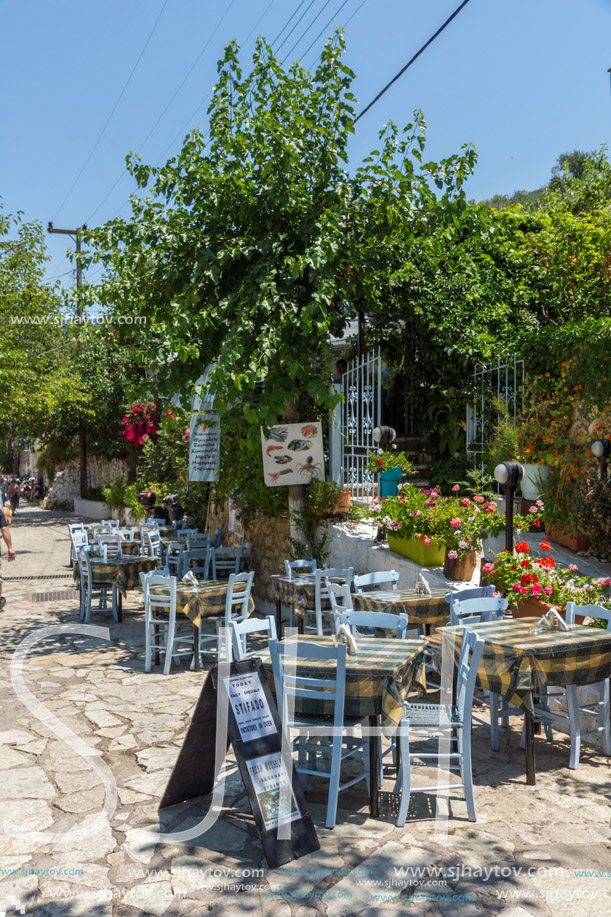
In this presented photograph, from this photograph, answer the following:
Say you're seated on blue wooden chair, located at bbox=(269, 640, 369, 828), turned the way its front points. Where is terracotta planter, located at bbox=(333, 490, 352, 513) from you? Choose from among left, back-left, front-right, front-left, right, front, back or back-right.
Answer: front-left

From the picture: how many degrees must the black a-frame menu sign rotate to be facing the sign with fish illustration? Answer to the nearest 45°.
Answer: approximately 135° to its left

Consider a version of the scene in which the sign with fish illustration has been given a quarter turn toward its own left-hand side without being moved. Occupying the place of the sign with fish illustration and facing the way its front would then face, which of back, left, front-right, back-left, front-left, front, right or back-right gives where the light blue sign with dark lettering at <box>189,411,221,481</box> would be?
back-left

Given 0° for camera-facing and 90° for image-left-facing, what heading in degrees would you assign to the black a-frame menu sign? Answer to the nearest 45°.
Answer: approximately 315°

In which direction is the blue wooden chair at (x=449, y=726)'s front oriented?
to the viewer's left

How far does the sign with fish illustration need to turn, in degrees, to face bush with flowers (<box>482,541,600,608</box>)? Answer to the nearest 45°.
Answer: approximately 45° to its left

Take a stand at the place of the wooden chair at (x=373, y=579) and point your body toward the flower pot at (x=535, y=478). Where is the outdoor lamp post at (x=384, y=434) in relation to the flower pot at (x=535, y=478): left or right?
left

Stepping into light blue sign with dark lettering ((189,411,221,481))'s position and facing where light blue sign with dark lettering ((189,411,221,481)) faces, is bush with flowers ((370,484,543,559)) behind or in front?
in front

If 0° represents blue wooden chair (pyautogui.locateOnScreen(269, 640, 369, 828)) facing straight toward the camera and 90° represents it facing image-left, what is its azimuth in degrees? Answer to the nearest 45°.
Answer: approximately 225°

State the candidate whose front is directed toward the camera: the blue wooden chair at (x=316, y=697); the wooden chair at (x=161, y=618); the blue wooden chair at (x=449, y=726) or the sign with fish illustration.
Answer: the sign with fish illustration

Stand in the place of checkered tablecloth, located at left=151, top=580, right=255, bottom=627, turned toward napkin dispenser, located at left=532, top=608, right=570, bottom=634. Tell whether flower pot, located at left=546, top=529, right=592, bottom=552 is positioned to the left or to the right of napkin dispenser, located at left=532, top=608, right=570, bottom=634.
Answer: left

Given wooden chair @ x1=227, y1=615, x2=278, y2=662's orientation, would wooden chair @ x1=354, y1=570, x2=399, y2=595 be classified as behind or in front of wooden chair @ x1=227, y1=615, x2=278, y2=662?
in front

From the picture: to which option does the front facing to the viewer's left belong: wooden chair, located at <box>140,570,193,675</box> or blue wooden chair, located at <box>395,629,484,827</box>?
the blue wooden chair

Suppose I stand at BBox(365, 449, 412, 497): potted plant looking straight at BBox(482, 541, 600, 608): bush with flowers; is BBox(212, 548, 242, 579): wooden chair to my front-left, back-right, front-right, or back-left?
back-right
